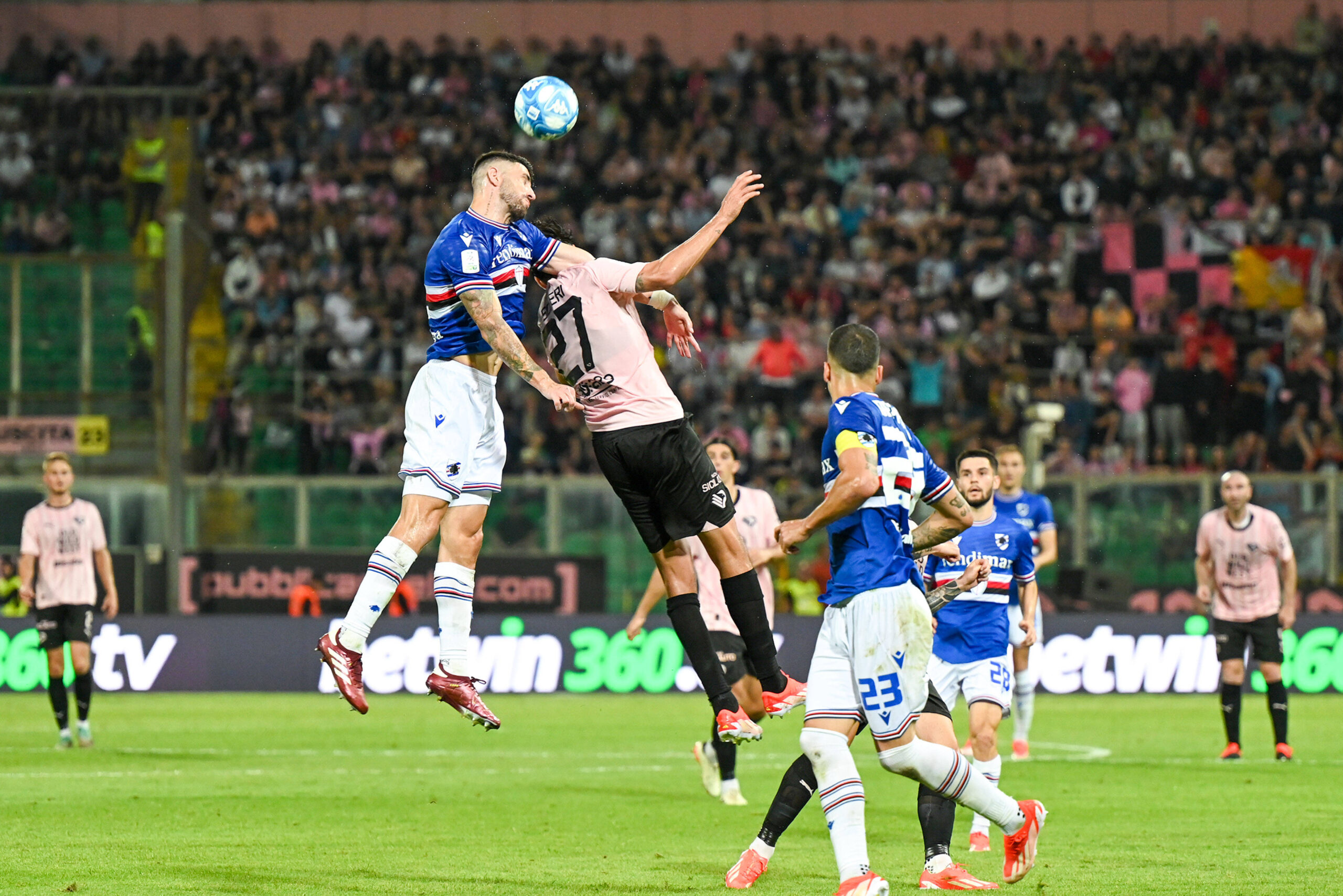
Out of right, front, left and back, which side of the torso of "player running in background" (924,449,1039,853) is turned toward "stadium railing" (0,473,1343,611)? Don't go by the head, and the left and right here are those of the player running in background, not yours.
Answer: back

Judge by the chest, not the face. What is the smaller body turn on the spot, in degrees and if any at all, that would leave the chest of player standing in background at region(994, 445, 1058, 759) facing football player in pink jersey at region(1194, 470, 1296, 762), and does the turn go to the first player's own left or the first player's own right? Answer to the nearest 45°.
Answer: approximately 90° to the first player's own left

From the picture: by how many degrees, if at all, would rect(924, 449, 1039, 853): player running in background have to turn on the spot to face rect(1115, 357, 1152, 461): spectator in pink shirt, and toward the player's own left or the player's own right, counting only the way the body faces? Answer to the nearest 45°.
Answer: approximately 180°

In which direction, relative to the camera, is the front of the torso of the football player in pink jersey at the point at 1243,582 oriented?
toward the camera

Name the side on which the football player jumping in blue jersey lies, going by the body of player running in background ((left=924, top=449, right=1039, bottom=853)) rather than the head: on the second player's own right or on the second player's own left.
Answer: on the second player's own right

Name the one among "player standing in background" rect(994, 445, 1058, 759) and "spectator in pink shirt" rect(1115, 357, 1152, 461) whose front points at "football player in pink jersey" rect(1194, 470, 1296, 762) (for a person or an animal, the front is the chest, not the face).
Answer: the spectator in pink shirt

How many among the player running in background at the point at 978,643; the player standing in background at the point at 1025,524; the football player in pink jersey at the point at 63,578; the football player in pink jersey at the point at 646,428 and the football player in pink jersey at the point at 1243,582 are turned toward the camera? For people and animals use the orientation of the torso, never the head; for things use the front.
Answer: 4

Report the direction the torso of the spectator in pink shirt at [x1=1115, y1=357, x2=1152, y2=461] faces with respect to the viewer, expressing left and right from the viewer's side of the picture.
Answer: facing the viewer

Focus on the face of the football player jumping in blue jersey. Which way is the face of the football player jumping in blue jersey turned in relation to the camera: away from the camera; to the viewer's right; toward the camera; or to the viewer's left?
to the viewer's right

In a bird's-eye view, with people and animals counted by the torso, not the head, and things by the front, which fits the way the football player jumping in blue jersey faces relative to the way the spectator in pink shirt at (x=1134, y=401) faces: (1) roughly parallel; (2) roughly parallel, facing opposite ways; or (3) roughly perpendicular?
roughly perpendicular

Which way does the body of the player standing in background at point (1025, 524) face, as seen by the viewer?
toward the camera
